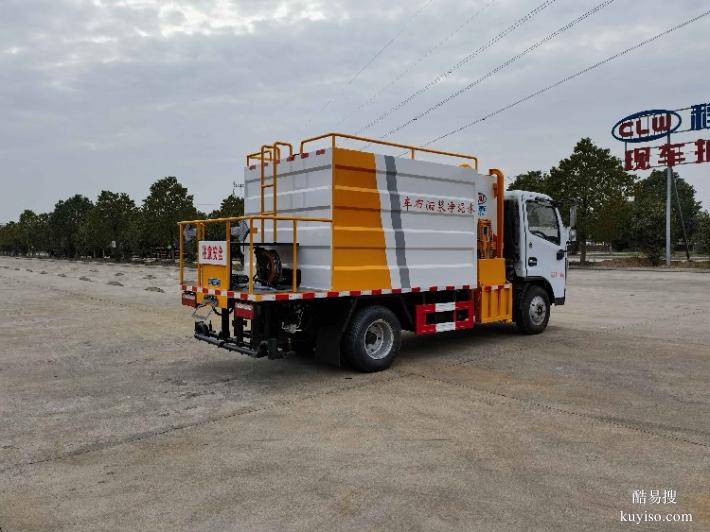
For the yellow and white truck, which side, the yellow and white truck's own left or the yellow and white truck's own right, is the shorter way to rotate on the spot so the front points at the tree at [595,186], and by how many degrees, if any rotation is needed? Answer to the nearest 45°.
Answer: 0° — it already faces it

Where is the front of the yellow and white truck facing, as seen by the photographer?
facing away from the viewer and to the right of the viewer

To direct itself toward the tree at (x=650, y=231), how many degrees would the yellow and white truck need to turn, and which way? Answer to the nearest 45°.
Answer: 0° — it already faces it
